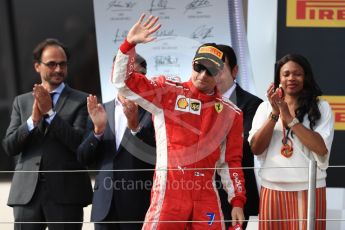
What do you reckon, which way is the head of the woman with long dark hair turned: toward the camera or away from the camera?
toward the camera

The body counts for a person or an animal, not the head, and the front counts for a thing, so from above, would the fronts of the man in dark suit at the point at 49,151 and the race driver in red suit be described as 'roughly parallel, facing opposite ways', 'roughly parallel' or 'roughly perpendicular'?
roughly parallel

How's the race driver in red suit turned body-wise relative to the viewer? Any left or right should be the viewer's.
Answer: facing the viewer

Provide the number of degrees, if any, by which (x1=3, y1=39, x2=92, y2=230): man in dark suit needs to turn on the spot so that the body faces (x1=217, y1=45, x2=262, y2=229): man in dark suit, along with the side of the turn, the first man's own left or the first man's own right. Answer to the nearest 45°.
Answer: approximately 90° to the first man's own left

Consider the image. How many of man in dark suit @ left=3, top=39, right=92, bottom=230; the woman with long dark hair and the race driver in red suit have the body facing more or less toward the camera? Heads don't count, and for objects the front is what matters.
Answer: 3

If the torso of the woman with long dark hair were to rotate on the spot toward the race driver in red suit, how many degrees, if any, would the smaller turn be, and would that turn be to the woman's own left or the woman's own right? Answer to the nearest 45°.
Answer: approximately 45° to the woman's own right

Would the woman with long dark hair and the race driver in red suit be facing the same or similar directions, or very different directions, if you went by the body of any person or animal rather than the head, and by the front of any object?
same or similar directions

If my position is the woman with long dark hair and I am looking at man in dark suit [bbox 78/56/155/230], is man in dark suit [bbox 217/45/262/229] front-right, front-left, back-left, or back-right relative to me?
front-right

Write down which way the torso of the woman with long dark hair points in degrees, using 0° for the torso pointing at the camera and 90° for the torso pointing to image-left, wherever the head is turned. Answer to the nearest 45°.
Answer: approximately 0°

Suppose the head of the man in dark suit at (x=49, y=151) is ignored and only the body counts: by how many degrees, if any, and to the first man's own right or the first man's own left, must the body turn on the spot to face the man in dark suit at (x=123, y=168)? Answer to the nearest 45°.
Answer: approximately 45° to the first man's own left

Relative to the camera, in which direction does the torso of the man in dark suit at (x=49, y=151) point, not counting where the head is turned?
toward the camera
